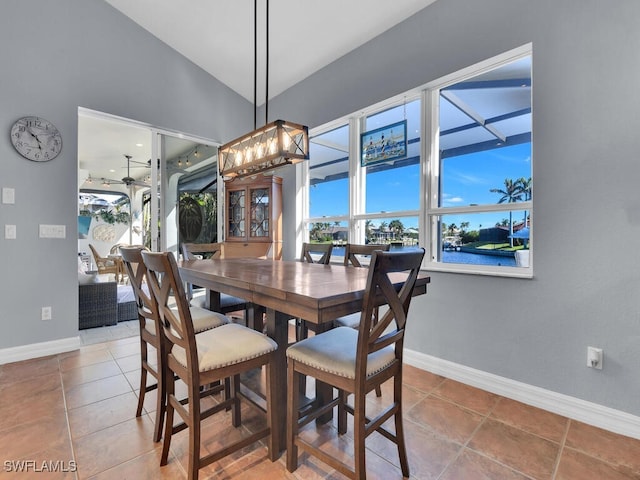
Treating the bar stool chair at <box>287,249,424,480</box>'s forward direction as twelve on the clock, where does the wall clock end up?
The wall clock is roughly at 11 o'clock from the bar stool chair.

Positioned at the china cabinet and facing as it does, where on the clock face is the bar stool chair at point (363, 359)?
The bar stool chair is roughly at 10 o'clock from the china cabinet.

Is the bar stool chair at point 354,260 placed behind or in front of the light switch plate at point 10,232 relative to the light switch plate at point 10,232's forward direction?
in front

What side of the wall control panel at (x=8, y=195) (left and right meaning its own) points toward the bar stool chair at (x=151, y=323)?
front

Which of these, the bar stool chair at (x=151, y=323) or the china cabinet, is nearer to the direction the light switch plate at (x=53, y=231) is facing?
the bar stool chair

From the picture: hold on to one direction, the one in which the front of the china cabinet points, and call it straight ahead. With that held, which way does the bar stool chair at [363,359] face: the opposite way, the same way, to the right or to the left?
to the right

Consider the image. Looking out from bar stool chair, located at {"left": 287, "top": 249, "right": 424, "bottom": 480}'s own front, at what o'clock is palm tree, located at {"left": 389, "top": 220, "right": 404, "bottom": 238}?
The palm tree is roughly at 2 o'clock from the bar stool chair.

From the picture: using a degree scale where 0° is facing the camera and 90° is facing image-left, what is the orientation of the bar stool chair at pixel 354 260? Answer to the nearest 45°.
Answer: approximately 45°

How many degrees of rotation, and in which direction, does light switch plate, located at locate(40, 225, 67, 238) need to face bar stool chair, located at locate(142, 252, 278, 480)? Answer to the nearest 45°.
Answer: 0° — it already faces it

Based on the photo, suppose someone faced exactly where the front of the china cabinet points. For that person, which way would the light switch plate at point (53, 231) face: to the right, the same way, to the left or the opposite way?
to the left
